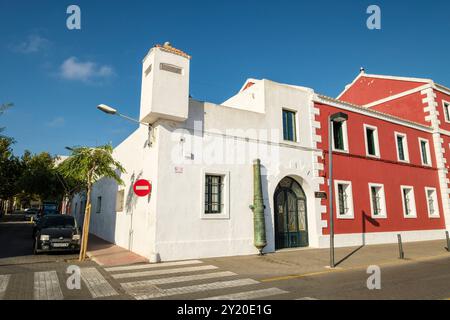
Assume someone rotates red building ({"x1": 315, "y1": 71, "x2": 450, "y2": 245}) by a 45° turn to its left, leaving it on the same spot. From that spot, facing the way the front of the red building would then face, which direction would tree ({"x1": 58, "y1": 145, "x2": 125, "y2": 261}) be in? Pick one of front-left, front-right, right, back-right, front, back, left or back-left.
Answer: back-right

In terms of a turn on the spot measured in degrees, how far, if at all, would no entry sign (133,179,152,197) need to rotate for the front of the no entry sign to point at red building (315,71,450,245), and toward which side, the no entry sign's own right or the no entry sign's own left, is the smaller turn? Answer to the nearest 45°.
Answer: approximately 90° to the no entry sign's own left

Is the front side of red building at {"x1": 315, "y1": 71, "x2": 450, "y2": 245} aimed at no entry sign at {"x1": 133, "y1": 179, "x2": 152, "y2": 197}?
no

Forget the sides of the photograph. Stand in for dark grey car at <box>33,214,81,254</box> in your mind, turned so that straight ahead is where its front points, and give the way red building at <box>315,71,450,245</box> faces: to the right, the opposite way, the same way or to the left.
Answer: the same way

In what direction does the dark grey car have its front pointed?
toward the camera

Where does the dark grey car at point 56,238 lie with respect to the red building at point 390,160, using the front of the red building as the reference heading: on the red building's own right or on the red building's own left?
on the red building's own right

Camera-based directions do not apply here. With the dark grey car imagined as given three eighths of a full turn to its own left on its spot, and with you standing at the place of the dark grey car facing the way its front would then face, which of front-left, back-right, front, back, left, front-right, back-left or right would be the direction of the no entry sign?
right

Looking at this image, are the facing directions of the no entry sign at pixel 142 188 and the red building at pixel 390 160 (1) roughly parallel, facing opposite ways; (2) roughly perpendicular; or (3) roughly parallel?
roughly parallel

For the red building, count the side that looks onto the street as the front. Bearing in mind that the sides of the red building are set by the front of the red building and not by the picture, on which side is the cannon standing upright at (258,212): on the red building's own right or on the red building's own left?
on the red building's own right

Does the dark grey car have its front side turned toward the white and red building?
no

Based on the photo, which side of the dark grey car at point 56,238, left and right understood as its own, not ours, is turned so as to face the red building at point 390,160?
left

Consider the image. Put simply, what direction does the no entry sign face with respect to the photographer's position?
facing the viewer
